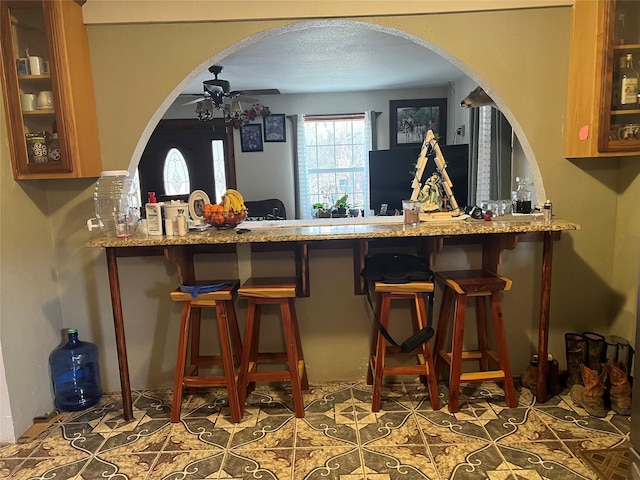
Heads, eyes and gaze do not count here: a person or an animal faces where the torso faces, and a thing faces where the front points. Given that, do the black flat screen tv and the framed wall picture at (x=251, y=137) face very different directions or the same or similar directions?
same or similar directions

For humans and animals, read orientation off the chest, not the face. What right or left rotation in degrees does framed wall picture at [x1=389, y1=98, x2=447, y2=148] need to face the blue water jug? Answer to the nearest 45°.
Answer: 0° — it already faces it

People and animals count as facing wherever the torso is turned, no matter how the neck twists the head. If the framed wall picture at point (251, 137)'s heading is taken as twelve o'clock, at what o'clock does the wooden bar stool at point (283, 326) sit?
The wooden bar stool is roughly at 12 o'clock from the framed wall picture.

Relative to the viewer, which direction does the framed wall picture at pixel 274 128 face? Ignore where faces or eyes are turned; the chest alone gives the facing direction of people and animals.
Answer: toward the camera

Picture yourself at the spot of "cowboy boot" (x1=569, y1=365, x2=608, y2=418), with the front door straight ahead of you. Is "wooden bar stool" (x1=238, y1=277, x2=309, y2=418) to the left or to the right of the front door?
left

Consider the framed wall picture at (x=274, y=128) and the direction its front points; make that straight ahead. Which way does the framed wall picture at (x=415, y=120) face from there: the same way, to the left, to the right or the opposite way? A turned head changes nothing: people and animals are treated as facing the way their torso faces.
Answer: the same way

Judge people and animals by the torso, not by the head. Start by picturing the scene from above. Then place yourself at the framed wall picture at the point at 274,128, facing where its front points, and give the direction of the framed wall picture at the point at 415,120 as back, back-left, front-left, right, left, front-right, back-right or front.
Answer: left

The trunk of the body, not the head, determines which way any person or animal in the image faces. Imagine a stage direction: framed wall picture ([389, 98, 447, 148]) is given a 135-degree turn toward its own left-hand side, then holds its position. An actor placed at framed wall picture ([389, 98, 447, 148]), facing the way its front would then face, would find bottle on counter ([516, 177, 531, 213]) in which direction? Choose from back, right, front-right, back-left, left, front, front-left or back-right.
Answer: back-right

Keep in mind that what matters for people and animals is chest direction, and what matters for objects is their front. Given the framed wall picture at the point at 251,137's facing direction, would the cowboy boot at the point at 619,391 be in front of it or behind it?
in front

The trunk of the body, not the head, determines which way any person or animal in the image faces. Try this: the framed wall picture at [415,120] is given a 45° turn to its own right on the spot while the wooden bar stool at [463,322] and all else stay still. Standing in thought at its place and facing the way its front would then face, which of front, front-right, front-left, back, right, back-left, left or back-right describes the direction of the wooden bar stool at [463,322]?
front-left

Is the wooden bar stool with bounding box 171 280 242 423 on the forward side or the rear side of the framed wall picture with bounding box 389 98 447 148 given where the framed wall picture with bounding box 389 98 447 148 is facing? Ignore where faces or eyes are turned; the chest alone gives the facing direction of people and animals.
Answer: on the forward side

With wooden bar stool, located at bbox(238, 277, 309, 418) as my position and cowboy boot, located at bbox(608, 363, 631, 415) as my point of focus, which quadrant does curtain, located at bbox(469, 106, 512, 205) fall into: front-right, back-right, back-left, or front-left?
front-left

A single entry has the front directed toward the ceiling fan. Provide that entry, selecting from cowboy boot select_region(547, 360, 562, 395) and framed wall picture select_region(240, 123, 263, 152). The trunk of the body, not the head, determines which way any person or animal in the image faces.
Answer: the framed wall picture

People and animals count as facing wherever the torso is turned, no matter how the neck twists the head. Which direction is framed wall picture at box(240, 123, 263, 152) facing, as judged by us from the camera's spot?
facing the viewer

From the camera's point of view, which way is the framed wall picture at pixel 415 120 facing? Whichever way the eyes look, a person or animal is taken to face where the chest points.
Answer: toward the camera
